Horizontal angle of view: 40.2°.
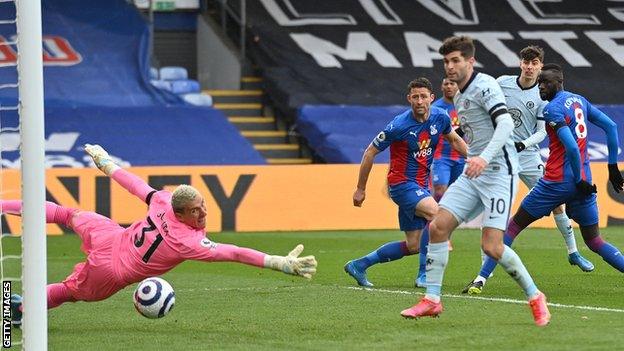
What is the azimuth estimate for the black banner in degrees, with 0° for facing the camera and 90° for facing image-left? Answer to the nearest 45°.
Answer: approximately 0°

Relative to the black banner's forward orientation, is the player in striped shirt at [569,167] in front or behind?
in front

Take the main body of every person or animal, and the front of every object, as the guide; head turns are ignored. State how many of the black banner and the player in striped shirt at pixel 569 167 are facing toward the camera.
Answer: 1

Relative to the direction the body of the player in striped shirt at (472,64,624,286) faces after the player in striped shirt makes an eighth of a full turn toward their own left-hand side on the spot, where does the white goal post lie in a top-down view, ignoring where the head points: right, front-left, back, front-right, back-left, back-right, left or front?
front-left

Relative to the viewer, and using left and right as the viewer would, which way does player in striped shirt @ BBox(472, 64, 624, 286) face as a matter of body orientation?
facing away from the viewer and to the left of the viewer

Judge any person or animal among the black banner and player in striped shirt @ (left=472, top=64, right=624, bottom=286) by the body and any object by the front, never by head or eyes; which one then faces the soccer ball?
the black banner

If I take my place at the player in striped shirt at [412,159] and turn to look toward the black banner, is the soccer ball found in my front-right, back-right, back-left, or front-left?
back-left
